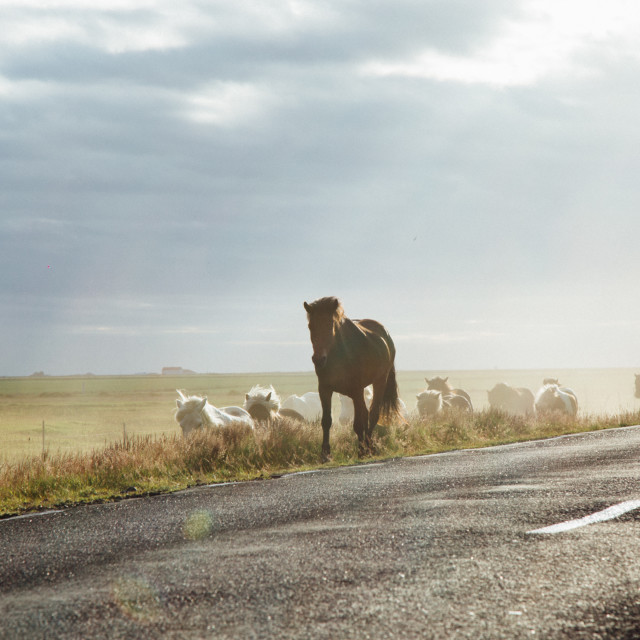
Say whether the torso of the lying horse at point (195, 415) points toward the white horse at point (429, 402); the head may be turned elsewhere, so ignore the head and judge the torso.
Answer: no

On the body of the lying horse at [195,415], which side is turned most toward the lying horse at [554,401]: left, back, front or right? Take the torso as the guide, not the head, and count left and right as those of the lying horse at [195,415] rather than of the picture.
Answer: back

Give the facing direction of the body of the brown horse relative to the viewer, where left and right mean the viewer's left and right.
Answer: facing the viewer and to the left of the viewer

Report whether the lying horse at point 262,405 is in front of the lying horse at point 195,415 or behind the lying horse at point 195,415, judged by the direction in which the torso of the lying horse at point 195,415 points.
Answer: behind

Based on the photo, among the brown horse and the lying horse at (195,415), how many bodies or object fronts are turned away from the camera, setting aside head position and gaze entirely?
0

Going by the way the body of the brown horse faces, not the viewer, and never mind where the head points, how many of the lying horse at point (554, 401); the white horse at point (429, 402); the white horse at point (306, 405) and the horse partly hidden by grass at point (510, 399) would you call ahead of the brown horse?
0

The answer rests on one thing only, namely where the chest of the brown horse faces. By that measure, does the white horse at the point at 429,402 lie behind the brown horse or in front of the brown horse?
behind

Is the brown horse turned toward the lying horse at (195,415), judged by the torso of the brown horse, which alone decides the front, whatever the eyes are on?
no

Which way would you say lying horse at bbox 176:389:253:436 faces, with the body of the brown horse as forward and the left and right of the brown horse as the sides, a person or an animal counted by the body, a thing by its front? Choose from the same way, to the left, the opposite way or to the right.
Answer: the same way

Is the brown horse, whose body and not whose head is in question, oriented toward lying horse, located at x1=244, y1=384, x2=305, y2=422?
no
